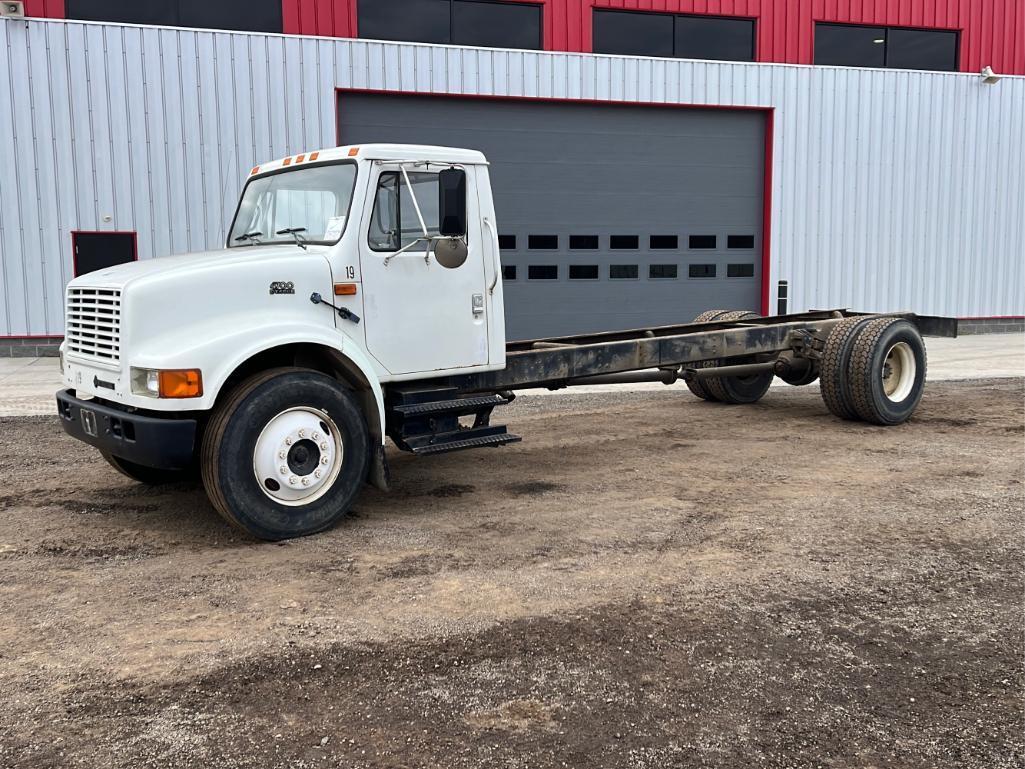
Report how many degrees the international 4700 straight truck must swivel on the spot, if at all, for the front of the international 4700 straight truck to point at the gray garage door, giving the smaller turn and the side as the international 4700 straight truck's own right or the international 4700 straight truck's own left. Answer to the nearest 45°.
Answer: approximately 135° to the international 4700 straight truck's own right

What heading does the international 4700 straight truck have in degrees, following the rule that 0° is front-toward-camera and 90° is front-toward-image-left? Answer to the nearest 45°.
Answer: approximately 45°

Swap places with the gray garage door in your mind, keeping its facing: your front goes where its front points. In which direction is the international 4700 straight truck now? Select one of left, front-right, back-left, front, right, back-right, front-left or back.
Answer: front

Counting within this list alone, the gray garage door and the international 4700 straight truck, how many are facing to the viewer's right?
0

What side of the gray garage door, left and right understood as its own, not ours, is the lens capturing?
front
